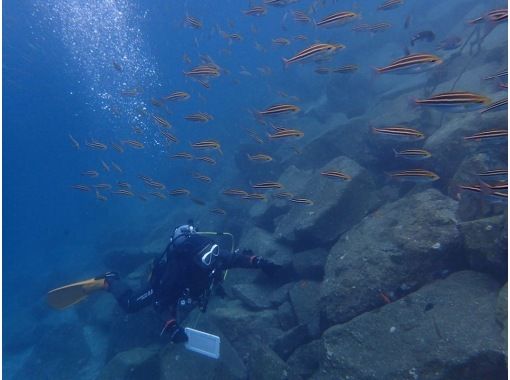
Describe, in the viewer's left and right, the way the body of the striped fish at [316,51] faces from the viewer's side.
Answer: facing to the right of the viewer
